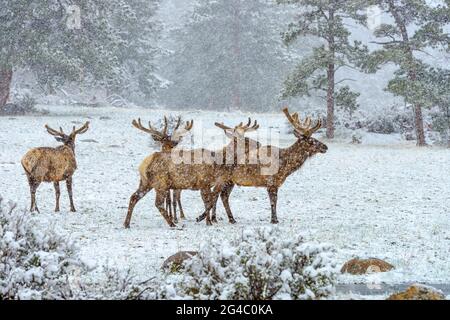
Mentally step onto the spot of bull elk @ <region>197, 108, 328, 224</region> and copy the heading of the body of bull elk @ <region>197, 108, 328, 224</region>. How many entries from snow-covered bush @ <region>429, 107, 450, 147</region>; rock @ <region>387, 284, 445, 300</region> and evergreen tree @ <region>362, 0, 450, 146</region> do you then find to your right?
1

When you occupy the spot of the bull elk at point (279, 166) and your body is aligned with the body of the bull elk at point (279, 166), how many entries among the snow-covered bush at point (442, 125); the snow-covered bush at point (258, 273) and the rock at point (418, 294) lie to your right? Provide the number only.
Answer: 2

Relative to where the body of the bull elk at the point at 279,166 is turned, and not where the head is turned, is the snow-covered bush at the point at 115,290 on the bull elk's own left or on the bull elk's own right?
on the bull elk's own right

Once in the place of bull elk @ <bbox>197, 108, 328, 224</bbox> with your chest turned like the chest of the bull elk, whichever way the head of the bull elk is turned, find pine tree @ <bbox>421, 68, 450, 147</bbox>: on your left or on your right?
on your left

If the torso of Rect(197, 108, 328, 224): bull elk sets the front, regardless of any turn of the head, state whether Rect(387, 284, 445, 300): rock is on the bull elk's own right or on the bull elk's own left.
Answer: on the bull elk's own right

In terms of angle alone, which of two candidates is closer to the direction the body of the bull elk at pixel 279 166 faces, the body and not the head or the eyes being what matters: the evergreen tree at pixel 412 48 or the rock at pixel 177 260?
the evergreen tree

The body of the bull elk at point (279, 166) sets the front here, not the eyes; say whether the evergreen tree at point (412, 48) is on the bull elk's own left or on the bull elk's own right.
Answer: on the bull elk's own left

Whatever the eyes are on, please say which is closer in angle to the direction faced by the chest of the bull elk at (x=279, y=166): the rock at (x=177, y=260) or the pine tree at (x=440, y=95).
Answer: the pine tree

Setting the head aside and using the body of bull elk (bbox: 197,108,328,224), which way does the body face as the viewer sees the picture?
to the viewer's right

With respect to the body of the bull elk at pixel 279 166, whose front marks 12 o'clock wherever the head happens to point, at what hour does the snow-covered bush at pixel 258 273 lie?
The snow-covered bush is roughly at 3 o'clock from the bull elk.

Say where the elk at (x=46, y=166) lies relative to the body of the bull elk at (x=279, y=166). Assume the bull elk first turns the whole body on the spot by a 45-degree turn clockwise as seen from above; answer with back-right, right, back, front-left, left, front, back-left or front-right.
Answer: back-right

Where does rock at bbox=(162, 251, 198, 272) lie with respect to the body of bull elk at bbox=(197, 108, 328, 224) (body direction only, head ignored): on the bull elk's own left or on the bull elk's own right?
on the bull elk's own right

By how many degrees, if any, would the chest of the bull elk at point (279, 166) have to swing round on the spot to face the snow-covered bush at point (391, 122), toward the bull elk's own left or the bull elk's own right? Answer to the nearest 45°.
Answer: approximately 90° to the bull elk's own left

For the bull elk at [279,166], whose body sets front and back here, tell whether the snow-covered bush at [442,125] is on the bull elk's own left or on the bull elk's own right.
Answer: on the bull elk's own left
